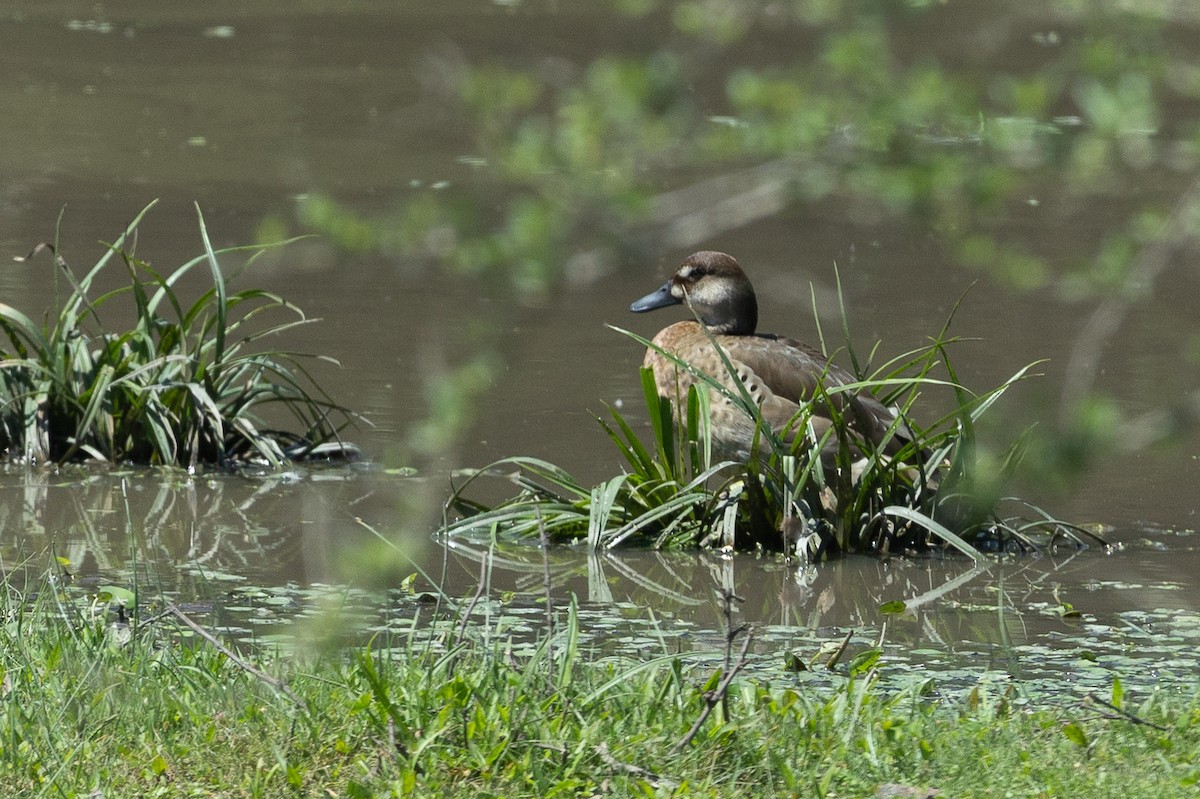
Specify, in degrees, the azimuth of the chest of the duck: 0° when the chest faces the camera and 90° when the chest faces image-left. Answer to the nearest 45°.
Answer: approximately 90°

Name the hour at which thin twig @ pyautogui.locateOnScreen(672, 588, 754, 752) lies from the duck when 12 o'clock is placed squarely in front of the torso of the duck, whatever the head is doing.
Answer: The thin twig is roughly at 9 o'clock from the duck.

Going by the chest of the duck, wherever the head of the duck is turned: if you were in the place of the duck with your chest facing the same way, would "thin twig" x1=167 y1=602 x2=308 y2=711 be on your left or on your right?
on your left

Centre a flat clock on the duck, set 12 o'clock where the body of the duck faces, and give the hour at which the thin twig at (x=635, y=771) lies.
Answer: The thin twig is roughly at 9 o'clock from the duck.
